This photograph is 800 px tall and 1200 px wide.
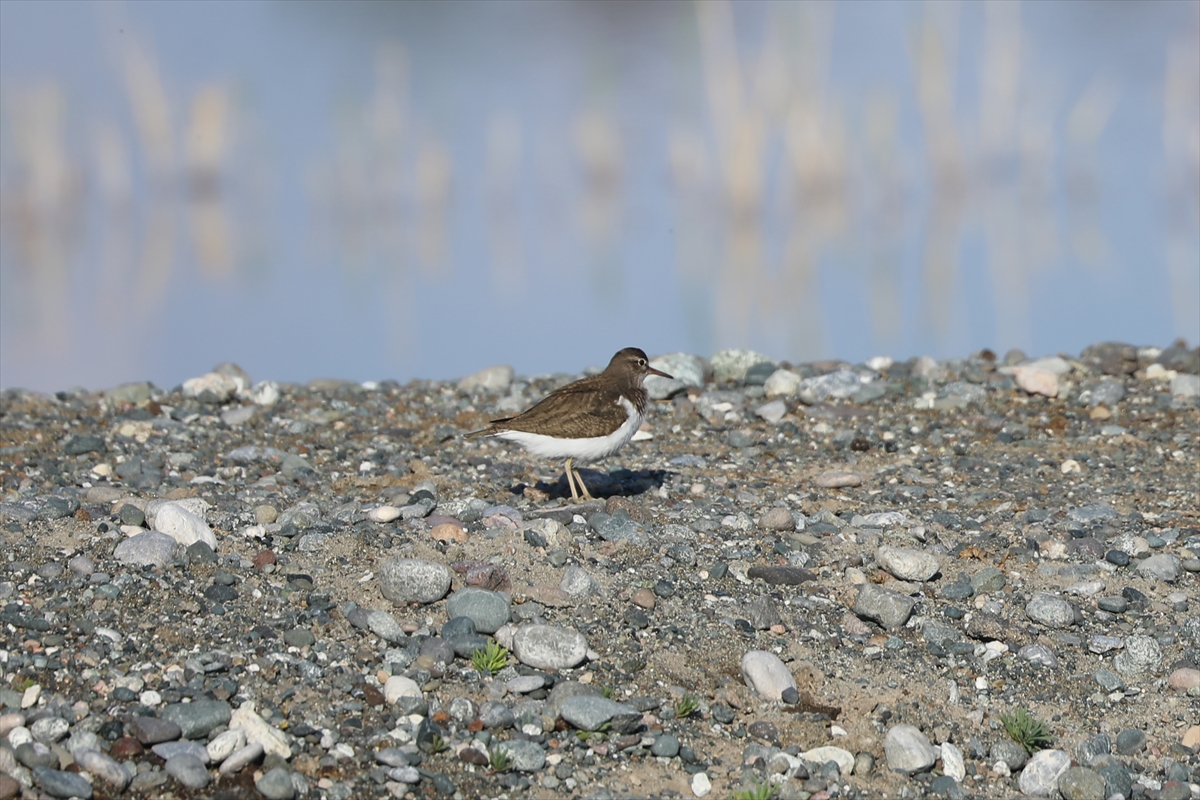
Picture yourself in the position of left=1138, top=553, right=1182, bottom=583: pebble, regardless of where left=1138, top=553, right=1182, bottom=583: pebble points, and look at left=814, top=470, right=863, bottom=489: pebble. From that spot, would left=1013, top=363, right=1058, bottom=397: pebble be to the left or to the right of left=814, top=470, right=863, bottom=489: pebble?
right

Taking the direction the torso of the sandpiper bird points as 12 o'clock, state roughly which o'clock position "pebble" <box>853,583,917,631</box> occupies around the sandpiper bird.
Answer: The pebble is roughly at 2 o'clock from the sandpiper bird.

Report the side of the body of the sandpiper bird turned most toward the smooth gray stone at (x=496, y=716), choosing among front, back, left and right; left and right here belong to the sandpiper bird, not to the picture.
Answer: right

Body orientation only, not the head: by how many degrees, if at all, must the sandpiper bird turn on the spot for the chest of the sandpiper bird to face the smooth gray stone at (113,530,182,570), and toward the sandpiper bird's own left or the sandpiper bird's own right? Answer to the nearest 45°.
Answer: approximately 135° to the sandpiper bird's own right

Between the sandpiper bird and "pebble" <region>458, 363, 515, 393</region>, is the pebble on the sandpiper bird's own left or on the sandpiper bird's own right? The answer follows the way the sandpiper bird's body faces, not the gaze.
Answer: on the sandpiper bird's own left

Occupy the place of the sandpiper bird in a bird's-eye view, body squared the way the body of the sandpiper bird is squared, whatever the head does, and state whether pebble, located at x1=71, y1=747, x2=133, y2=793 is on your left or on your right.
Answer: on your right

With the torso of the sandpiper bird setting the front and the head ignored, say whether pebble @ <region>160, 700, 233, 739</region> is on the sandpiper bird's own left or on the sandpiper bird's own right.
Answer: on the sandpiper bird's own right

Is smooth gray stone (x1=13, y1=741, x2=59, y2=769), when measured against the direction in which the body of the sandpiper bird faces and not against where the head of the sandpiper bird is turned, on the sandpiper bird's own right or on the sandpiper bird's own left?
on the sandpiper bird's own right

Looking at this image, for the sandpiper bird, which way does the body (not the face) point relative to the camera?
to the viewer's right

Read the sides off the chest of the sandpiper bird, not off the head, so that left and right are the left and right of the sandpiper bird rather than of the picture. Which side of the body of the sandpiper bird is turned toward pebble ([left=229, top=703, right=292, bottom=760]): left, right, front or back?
right

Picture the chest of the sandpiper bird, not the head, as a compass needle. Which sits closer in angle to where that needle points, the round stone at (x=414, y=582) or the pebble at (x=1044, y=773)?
the pebble
